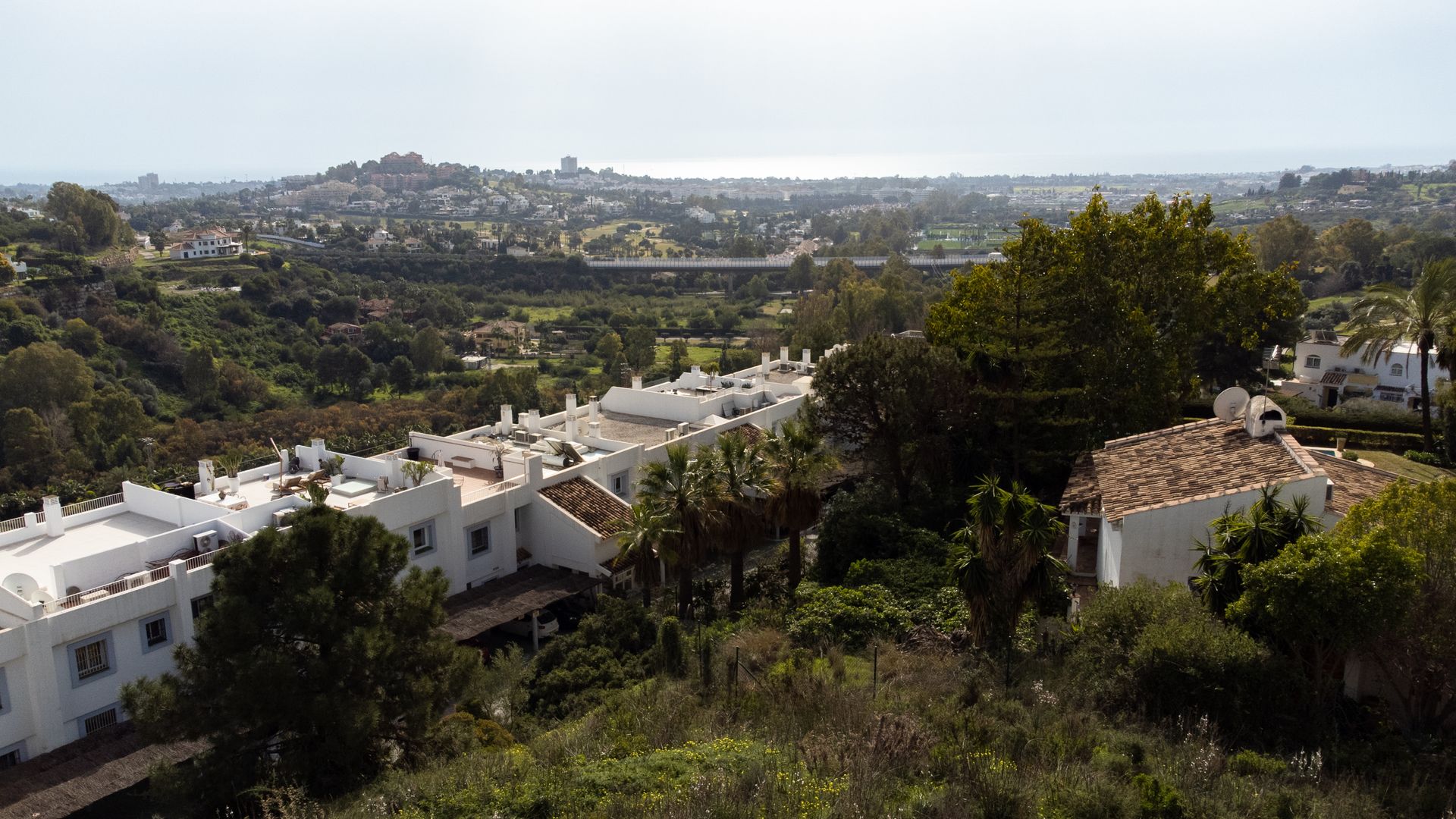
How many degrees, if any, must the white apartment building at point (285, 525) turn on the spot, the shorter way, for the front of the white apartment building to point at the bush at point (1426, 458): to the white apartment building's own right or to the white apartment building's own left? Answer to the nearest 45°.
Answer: approximately 45° to the white apartment building's own left

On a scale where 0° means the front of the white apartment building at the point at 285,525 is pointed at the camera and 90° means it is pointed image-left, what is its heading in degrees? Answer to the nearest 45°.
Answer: approximately 315°

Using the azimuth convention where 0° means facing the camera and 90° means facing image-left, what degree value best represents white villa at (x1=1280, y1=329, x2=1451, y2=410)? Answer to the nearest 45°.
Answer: approximately 0°

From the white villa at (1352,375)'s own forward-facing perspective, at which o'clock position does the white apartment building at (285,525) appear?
The white apartment building is roughly at 1 o'clock from the white villa.

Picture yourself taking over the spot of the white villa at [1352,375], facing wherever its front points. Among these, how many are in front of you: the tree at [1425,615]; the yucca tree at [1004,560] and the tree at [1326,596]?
3

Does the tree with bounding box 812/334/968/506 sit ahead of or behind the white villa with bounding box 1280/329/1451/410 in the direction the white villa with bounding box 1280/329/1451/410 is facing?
ahead

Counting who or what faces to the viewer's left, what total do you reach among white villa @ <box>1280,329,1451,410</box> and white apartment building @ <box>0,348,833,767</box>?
0

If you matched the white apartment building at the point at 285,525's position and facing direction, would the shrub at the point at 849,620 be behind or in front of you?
in front

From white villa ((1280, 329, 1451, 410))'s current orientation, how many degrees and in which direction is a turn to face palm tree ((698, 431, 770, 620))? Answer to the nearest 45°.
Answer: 0° — it already faces it

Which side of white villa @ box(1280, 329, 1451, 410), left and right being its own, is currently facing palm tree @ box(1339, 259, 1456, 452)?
front

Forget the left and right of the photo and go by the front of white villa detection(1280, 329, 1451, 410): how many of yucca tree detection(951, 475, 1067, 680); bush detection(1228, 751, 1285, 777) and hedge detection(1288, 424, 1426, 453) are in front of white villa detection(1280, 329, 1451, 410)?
3

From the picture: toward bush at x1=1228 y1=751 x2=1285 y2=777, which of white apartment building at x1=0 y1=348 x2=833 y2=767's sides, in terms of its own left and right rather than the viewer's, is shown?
front

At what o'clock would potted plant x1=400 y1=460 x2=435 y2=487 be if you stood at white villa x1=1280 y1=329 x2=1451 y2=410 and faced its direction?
The potted plant is roughly at 1 o'clock from the white villa.
